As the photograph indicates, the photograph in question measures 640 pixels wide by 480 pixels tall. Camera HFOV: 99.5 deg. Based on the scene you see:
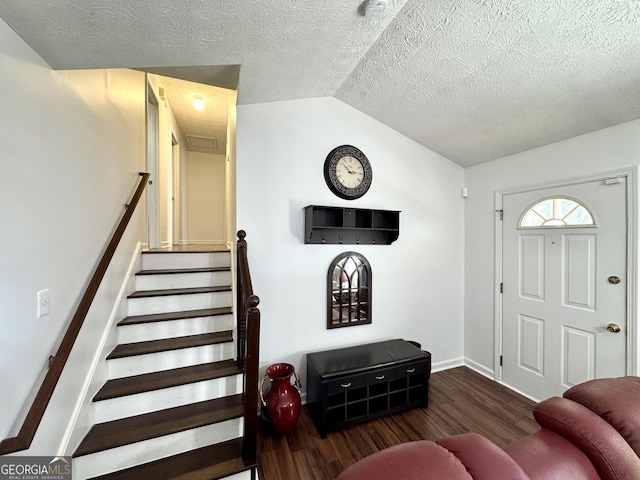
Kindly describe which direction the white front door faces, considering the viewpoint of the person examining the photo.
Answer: facing the viewer and to the left of the viewer

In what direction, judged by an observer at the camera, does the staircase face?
facing the viewer

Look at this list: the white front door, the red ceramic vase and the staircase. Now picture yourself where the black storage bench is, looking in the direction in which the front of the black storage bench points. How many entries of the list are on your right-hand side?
2

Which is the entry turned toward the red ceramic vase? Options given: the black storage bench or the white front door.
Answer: the white front door

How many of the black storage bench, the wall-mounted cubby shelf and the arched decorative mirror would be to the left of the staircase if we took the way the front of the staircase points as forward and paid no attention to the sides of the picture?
3

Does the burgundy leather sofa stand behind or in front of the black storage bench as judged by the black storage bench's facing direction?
in front

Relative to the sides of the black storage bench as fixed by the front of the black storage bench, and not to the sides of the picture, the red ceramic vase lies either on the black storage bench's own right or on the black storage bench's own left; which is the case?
on the black storage bench's own right

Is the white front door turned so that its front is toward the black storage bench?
yes

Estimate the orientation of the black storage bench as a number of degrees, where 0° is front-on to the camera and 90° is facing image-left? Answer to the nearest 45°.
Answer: approximately 315°

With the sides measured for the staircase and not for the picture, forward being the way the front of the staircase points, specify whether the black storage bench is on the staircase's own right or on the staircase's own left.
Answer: on the staircase's own left

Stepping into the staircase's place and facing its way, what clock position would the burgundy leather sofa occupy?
The burgundy leather sofa is roughly at 11 o'clock from the staircase.

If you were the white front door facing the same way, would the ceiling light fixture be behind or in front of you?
in front

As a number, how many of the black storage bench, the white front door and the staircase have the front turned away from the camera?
0

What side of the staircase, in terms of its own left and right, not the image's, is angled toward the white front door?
left

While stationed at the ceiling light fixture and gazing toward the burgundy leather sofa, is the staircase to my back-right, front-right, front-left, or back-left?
front-right

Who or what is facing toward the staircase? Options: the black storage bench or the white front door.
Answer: the white front door
